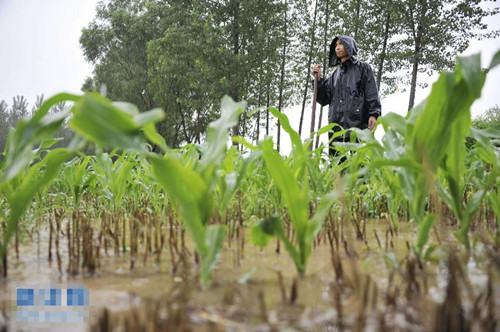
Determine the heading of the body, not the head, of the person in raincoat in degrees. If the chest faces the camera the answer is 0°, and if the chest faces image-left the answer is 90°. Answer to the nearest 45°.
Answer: approximately 45°

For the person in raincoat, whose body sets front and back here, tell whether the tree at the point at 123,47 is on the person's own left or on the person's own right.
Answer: on the person's own right

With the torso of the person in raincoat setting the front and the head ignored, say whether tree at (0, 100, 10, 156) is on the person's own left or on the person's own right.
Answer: on the person's own right

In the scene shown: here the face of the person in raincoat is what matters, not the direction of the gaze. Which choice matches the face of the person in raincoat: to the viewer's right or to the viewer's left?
to the viewer's left
